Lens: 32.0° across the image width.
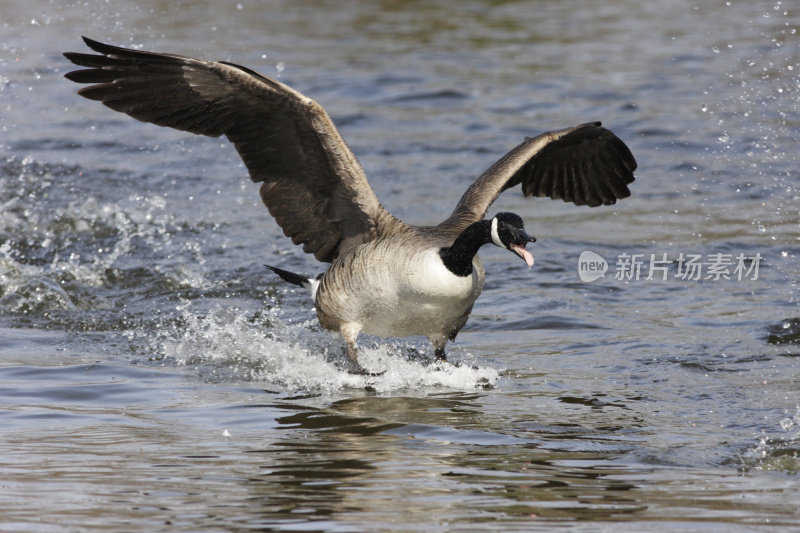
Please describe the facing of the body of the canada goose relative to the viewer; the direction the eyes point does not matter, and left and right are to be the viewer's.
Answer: facing the viewer and to the right of the viewer
